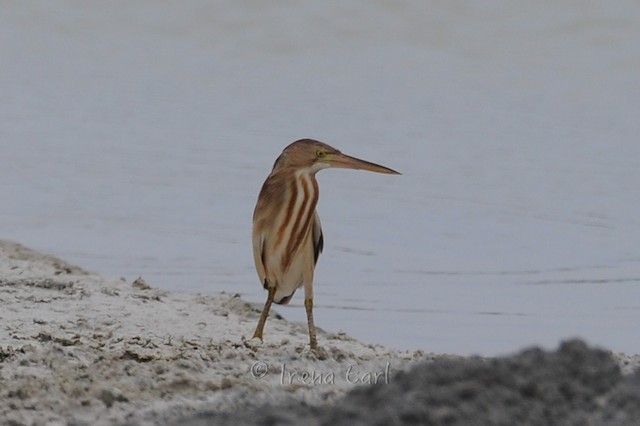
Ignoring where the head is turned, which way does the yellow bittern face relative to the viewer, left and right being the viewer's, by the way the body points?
facing the viewer and to the right of the viewer
